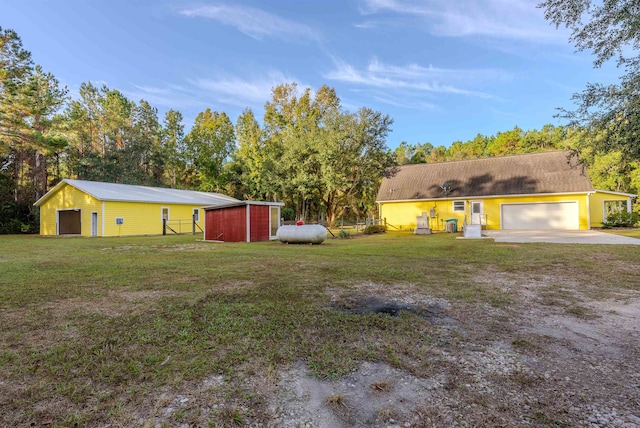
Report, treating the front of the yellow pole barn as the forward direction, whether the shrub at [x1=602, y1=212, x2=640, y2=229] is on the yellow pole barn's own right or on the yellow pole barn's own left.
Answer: on the yellow pole barn's own left

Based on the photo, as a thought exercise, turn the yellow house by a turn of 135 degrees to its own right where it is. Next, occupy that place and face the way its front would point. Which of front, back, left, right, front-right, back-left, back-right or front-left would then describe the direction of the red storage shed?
left

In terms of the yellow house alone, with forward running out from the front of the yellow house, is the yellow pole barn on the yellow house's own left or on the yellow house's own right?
on the yellow house's own right

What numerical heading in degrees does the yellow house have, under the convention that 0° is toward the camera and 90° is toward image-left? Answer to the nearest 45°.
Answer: approximately 0°

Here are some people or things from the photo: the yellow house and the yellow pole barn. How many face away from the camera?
0

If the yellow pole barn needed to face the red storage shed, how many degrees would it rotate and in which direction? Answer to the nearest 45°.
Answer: approximately 90° to its left

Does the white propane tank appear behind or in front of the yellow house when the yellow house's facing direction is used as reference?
in front

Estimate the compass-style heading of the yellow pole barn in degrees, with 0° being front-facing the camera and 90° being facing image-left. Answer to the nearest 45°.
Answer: approximately 45°

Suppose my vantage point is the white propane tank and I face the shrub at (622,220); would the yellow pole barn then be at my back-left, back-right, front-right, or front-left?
back-left
